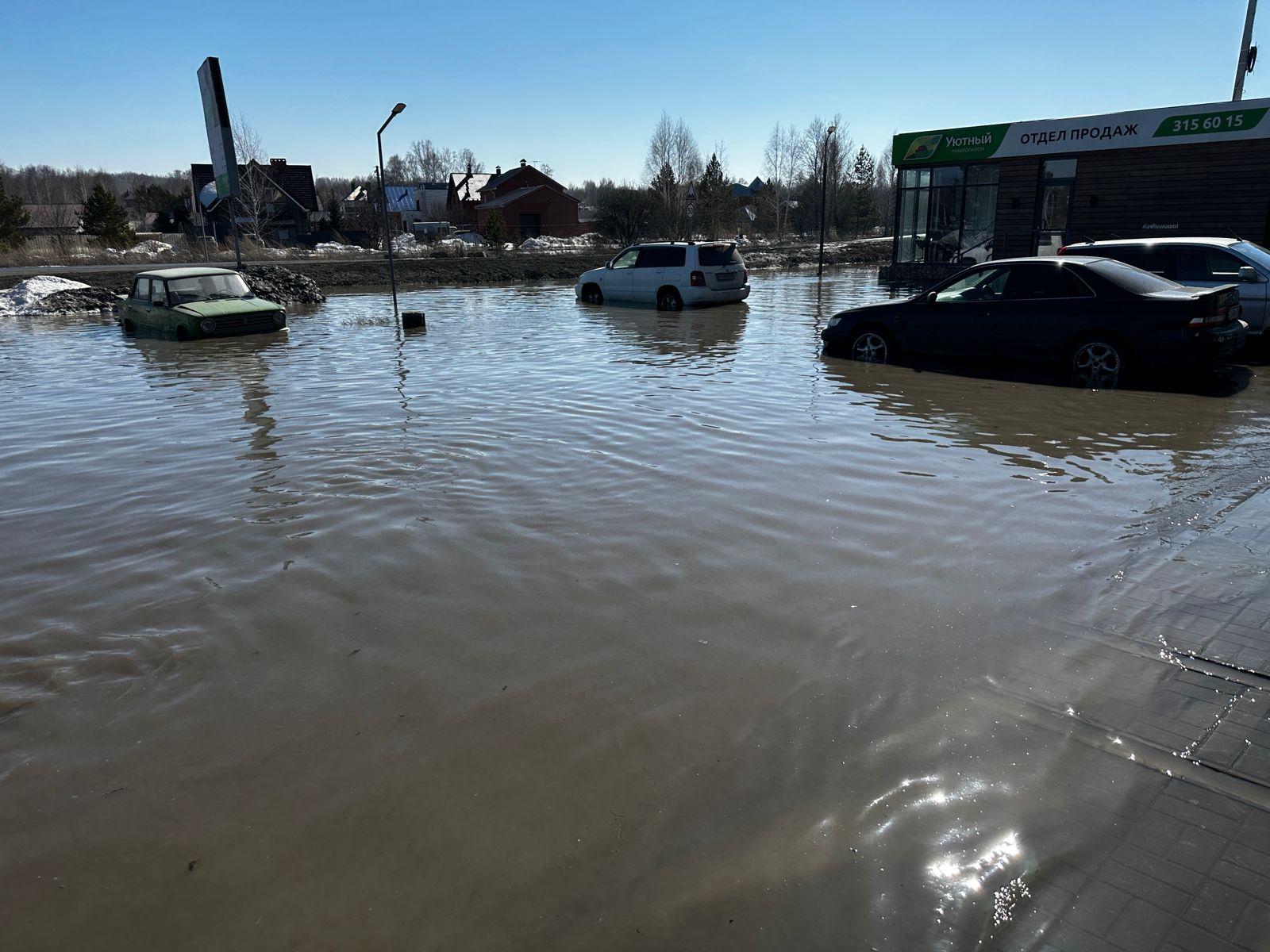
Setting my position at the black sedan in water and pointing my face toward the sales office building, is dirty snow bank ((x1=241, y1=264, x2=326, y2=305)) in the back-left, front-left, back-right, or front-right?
front-left

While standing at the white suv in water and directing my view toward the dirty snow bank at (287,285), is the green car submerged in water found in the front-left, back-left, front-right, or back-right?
front-left

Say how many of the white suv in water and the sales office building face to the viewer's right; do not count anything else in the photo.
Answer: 0

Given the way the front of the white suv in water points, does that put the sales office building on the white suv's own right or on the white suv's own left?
on the white suv's own right

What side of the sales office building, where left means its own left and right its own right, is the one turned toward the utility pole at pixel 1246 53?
back

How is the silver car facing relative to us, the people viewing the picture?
facing the viewer and to the right of the viewer

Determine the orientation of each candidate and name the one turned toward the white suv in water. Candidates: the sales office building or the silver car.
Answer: the sales office building

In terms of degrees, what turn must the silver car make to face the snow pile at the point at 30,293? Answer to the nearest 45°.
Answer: approximately 135° to its right

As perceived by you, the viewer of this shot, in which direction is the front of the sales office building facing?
facing the viewer and to the left of the viewer
